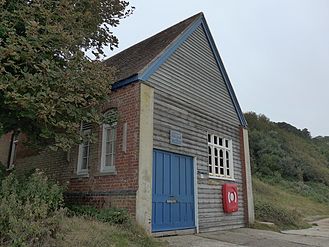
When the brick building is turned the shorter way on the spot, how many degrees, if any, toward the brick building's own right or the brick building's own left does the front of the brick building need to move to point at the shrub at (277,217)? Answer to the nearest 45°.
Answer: approximately 90° to the brick building's own left

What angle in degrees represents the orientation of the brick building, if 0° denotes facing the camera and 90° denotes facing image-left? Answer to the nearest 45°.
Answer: approximately 315°

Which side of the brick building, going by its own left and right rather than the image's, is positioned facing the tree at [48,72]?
right

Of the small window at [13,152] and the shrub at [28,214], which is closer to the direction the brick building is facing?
the shrub
